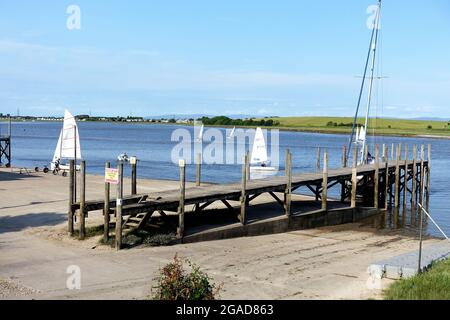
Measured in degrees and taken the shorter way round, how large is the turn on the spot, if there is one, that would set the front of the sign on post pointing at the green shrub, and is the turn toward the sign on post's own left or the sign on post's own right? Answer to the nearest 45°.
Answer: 0° — it already faces it

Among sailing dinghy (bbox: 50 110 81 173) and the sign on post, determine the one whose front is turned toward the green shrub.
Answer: the sign on post

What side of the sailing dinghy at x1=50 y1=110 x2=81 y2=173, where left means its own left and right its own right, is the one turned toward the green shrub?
left

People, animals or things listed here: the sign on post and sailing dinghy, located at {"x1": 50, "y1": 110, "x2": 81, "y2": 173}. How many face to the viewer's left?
1

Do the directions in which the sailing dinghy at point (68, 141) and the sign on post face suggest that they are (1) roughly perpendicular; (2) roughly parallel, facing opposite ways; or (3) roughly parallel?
roughly perpendicular

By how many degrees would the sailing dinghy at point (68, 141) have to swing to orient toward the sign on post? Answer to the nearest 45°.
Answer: approximately 90° to its left

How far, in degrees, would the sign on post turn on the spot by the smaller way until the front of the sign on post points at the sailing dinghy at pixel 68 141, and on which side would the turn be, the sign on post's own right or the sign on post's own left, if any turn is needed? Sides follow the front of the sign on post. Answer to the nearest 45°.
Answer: approximately 180°

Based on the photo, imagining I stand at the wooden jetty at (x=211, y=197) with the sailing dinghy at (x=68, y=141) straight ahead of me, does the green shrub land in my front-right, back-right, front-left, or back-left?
back-left

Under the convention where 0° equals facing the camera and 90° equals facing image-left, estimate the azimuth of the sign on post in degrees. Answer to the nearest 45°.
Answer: approximately 0°

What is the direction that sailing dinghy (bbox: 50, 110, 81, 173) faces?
to the viewer's left

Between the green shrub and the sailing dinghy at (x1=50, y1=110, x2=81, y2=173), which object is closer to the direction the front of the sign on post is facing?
the green shrub
